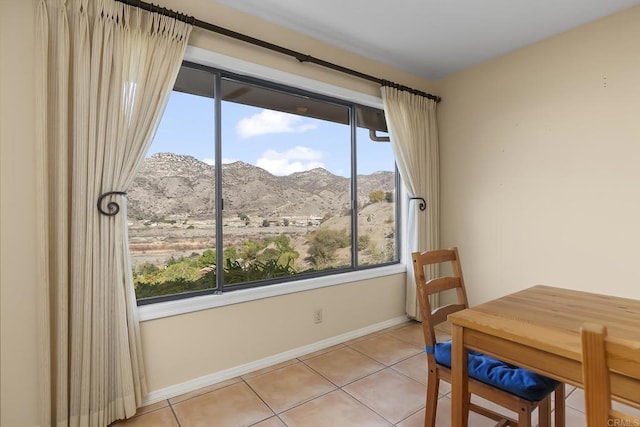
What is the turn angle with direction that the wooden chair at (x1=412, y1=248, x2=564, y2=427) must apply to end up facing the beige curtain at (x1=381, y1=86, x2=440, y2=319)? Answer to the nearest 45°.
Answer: approximately 135° to its left

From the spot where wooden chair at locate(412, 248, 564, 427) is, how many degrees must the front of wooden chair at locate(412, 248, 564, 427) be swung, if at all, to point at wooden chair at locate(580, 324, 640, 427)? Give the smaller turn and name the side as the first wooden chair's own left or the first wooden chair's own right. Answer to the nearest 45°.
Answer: approximately 45° to the first wooden chair's own right

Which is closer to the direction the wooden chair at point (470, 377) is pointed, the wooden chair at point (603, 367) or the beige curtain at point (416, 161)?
the wooden chair

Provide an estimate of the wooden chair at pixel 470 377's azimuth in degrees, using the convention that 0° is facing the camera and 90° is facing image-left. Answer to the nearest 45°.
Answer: approximately 315°

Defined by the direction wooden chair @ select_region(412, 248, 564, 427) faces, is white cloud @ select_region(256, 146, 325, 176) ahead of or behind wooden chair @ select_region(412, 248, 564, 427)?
behind
